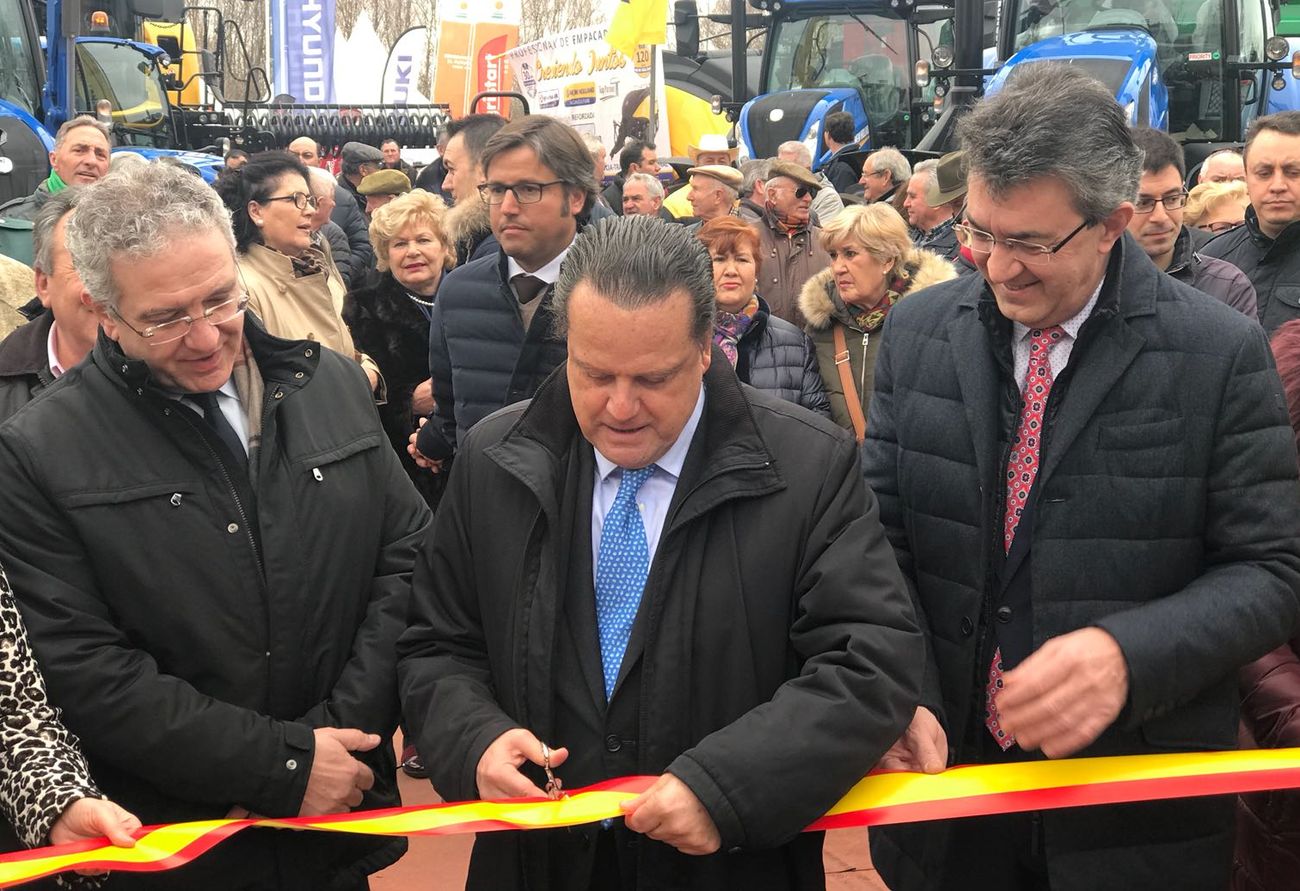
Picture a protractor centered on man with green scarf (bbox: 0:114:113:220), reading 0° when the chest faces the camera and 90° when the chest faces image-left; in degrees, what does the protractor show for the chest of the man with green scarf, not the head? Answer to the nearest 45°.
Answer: approximately 315°

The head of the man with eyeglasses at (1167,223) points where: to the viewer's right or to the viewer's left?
to the viewer's left

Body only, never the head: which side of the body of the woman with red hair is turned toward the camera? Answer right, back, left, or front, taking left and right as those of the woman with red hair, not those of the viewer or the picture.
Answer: front

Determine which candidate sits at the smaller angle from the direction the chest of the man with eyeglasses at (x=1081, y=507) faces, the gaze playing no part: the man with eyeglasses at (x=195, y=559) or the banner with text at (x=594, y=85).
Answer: the man with eyeglasses

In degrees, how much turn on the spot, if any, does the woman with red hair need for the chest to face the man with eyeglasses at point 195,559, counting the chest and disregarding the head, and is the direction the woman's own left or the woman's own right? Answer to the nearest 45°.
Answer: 0° — they already face them

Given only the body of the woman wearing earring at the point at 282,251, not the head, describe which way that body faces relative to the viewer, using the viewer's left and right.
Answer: facing the viewer and to the right of the viewer

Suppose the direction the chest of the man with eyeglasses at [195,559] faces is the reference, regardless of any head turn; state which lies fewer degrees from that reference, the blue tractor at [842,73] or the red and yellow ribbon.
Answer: the red and yellow ribbon

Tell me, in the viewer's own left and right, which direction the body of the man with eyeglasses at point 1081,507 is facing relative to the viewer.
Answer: facing the viewer and to the left of the viewer

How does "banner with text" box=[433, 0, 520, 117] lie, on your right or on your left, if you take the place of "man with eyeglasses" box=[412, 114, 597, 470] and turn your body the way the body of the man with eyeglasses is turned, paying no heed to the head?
on your right

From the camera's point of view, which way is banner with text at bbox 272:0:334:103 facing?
toward the camera
